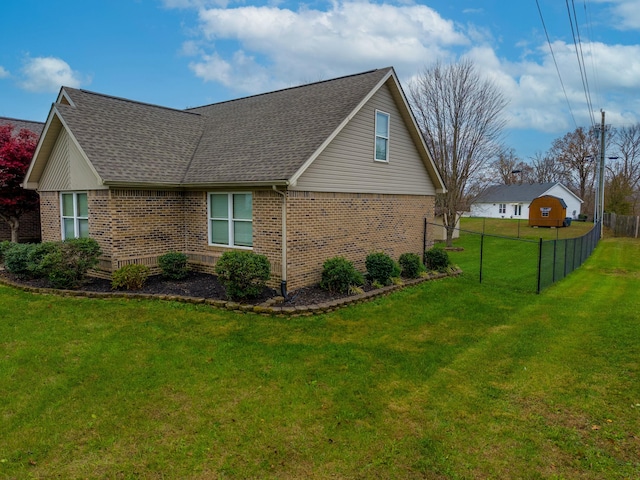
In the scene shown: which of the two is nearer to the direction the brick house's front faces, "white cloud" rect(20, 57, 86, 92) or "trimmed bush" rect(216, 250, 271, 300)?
the trimmed bush

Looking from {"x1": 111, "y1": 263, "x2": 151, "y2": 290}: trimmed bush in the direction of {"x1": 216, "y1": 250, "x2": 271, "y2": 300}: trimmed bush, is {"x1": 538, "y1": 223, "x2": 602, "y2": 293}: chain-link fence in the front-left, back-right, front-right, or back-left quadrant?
front-left

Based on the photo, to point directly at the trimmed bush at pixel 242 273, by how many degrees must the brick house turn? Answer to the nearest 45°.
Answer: approximately 45° to its left

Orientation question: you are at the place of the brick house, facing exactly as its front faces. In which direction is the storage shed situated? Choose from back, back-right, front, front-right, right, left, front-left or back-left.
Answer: back

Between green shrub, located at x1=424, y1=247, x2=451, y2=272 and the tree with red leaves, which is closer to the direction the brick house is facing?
the tree with red leaves

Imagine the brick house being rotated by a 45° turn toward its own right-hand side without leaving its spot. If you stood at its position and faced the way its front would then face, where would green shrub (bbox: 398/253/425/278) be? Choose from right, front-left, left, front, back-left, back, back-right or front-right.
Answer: back

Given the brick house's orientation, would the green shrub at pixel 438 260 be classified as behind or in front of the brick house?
behind

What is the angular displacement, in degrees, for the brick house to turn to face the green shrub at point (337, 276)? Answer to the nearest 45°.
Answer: approximately 90° to its left

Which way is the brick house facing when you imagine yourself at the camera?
facing the viewer and to the left of the viewer

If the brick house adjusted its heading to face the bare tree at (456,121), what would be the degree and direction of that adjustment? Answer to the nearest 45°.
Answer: approximately 180°

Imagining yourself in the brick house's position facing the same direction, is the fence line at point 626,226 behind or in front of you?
behind
